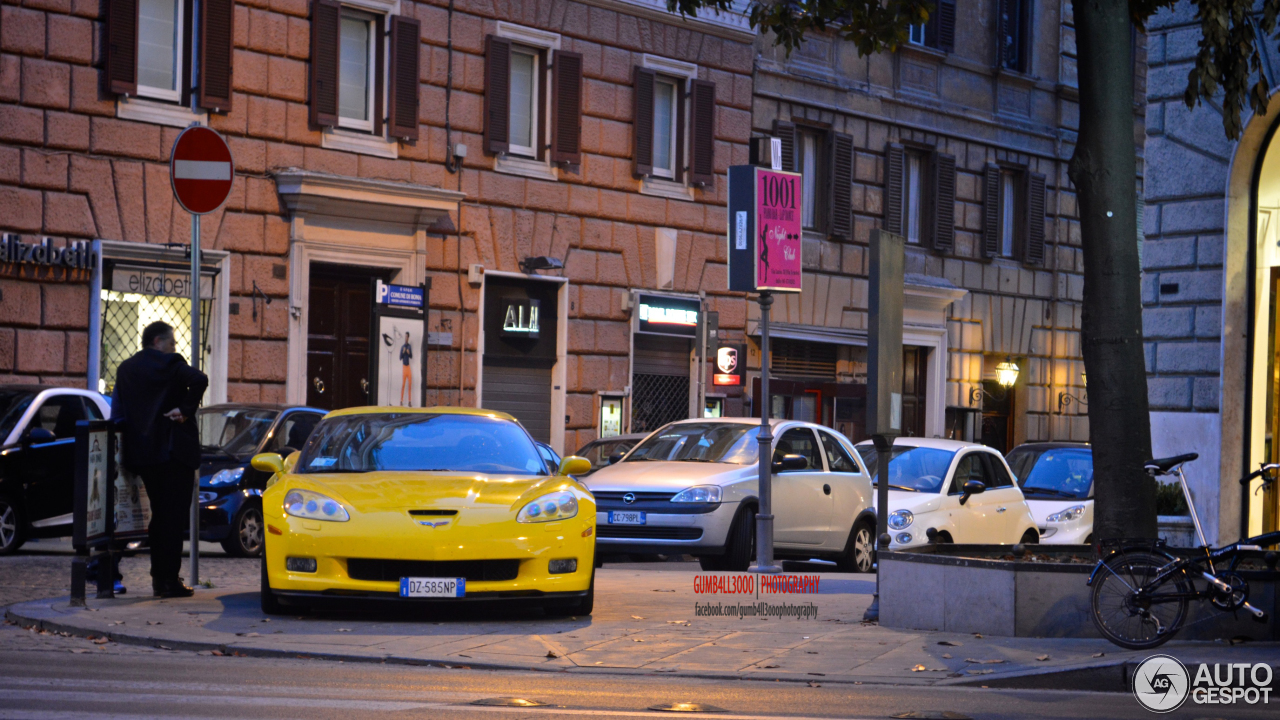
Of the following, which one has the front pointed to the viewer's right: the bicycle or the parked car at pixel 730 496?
the bicycle

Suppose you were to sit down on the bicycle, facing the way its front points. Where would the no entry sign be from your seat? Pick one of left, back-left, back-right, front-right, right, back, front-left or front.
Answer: back

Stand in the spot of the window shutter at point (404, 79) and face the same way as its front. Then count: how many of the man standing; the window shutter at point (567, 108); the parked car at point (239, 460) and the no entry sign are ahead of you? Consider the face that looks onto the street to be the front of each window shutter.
3

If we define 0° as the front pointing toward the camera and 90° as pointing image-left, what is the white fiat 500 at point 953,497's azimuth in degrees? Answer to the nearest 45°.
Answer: approximately 45°

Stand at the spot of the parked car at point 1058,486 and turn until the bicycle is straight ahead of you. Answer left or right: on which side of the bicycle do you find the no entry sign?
right

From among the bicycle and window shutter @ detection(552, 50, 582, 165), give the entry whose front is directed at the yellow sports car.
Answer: the window shutter

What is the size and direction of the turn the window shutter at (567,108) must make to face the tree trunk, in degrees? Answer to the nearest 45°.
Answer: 0° — it already faces it

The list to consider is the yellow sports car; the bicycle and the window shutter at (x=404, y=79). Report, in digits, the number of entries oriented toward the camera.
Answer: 2

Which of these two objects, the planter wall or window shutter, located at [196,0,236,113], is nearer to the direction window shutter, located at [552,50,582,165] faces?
the planter wall

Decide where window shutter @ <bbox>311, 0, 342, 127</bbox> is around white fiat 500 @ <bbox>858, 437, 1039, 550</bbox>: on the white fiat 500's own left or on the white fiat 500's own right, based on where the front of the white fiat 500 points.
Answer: on the white fiat 500's own right
